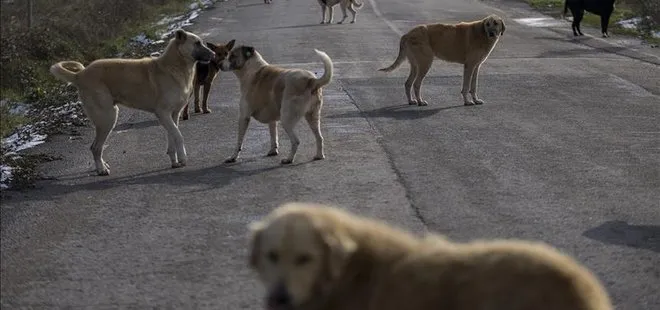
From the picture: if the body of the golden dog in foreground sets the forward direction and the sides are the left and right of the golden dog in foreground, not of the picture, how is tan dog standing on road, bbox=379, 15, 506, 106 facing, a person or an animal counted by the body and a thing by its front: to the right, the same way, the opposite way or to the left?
the opposite way

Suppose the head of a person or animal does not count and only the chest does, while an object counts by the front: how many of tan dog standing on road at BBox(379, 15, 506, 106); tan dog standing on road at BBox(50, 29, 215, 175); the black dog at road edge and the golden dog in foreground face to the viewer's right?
3

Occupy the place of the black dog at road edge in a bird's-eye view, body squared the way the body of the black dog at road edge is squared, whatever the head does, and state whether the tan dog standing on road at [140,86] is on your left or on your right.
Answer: on your right

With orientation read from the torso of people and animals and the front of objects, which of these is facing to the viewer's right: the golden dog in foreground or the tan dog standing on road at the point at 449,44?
the tan dog standing on road

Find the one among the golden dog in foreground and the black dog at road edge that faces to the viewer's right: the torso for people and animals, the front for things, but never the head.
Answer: the black dog at road edge

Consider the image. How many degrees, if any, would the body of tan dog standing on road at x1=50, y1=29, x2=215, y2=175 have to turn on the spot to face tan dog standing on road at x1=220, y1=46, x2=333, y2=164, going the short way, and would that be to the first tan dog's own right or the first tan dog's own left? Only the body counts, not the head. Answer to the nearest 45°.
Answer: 0° — it already faces it

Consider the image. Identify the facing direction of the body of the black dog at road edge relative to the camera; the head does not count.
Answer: to the viewer's right

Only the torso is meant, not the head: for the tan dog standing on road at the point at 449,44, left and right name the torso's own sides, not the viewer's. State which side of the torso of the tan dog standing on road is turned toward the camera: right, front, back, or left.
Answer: right

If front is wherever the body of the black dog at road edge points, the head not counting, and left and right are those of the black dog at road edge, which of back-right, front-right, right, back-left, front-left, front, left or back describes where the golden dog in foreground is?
right

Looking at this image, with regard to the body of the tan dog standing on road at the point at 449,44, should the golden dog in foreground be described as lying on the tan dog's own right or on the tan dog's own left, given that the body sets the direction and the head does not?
on the tan dog's own right

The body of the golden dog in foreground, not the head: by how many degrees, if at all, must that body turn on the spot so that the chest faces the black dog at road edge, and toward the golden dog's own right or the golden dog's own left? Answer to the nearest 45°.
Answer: approximately 90° to the golden dog's own right

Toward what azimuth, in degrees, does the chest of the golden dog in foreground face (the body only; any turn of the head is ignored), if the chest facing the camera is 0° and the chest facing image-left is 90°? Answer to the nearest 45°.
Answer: approximately 90°

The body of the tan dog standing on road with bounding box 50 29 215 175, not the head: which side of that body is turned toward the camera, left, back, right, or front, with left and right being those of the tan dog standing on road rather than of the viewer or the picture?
right
